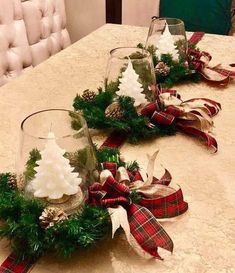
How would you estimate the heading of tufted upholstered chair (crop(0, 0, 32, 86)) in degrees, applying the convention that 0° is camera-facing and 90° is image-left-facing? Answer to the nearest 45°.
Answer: approximately 315°

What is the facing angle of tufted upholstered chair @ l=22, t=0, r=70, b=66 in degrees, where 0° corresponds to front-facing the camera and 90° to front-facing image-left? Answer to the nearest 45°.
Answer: approximately 315°

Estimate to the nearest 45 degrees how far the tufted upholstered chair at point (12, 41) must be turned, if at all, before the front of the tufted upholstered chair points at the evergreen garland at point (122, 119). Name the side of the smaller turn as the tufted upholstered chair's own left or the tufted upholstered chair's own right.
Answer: approximately 45° to the tufted upholstered chair's own right

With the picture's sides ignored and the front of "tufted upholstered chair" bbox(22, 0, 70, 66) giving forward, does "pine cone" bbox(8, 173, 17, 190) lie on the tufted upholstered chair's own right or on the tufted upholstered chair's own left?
on the tufted upholstered chair's own right

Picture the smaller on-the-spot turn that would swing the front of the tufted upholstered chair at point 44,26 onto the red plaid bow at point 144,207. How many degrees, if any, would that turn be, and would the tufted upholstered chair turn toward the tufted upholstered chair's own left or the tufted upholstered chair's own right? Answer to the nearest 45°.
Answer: approximately 45° to the tufted upholstered chair's own right

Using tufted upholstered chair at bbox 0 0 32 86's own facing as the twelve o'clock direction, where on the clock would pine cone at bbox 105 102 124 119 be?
The pine cone is roughly at 1 o'clock from the tufted upholstered chair.
